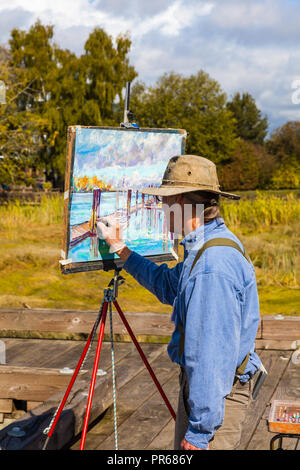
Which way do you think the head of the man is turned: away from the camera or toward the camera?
away from the camera

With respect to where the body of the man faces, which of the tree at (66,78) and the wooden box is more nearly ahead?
the tree

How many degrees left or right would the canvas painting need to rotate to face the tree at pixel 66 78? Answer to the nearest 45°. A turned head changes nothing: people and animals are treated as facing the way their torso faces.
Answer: approximately 135° to its left

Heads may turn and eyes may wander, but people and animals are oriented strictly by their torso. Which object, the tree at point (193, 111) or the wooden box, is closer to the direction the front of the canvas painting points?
the wooden box

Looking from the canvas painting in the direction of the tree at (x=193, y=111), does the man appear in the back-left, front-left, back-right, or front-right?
back-right

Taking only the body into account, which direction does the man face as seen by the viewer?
to the viewer's left

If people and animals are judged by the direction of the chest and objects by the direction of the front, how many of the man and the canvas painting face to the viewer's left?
1

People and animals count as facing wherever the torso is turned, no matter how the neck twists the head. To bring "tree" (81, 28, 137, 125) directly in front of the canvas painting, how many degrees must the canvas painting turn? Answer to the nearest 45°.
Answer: approximately 135° to its left
